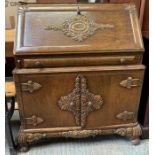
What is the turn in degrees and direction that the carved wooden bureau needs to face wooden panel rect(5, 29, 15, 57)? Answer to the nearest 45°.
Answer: approximately 135° to its right
